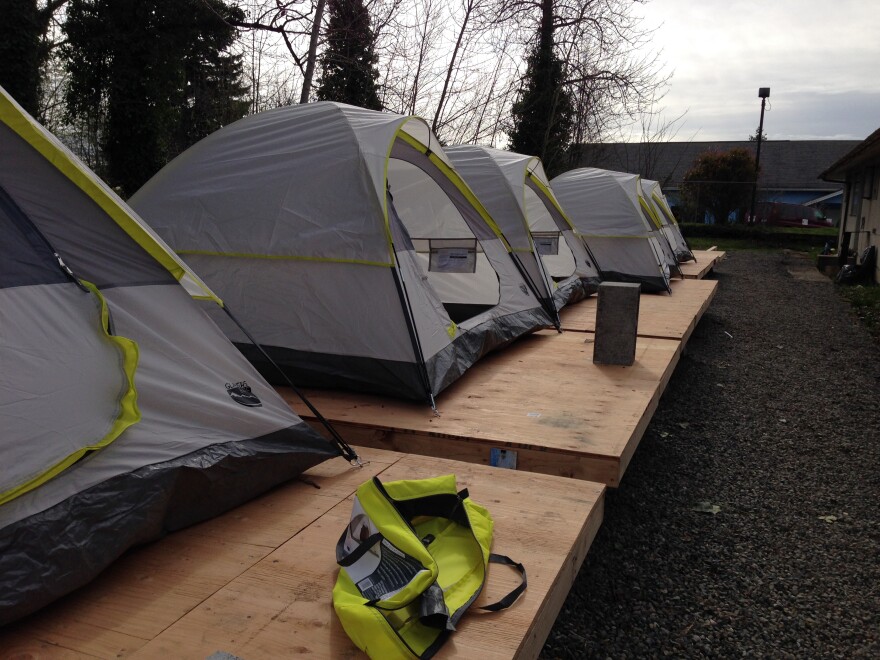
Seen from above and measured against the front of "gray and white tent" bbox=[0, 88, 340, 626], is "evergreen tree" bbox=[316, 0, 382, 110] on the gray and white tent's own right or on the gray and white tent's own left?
on the gray and white tent's own left

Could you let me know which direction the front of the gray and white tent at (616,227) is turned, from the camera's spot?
facing to the right of the viewer

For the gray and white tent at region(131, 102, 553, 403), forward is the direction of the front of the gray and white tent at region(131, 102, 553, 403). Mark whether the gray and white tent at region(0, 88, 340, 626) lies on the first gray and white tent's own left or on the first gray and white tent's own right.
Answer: on the first gray and white tent's own right

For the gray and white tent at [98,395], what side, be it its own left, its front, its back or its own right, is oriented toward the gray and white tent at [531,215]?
left

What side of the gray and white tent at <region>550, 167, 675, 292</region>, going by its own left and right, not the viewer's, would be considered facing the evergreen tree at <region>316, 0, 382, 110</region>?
back

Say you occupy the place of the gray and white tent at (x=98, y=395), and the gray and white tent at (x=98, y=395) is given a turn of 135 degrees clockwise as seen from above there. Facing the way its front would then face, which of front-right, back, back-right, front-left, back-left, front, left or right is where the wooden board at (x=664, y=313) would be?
back-right

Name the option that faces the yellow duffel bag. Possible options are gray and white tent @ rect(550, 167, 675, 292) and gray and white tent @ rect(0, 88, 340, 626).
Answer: gray and white tent @ rect(0, 88, 340, 626)

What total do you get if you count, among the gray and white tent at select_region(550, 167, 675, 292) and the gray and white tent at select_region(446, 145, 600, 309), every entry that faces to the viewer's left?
0

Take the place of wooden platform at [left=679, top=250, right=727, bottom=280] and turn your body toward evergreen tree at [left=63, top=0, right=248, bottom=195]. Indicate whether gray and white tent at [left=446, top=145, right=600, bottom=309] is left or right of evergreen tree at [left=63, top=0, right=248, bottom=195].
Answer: left

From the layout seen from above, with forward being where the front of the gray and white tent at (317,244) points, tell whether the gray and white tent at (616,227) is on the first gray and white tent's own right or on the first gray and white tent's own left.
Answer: on the first gray and white tent's own left

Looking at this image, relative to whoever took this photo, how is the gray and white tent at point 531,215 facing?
facing the viewer and to the right of the viewer
